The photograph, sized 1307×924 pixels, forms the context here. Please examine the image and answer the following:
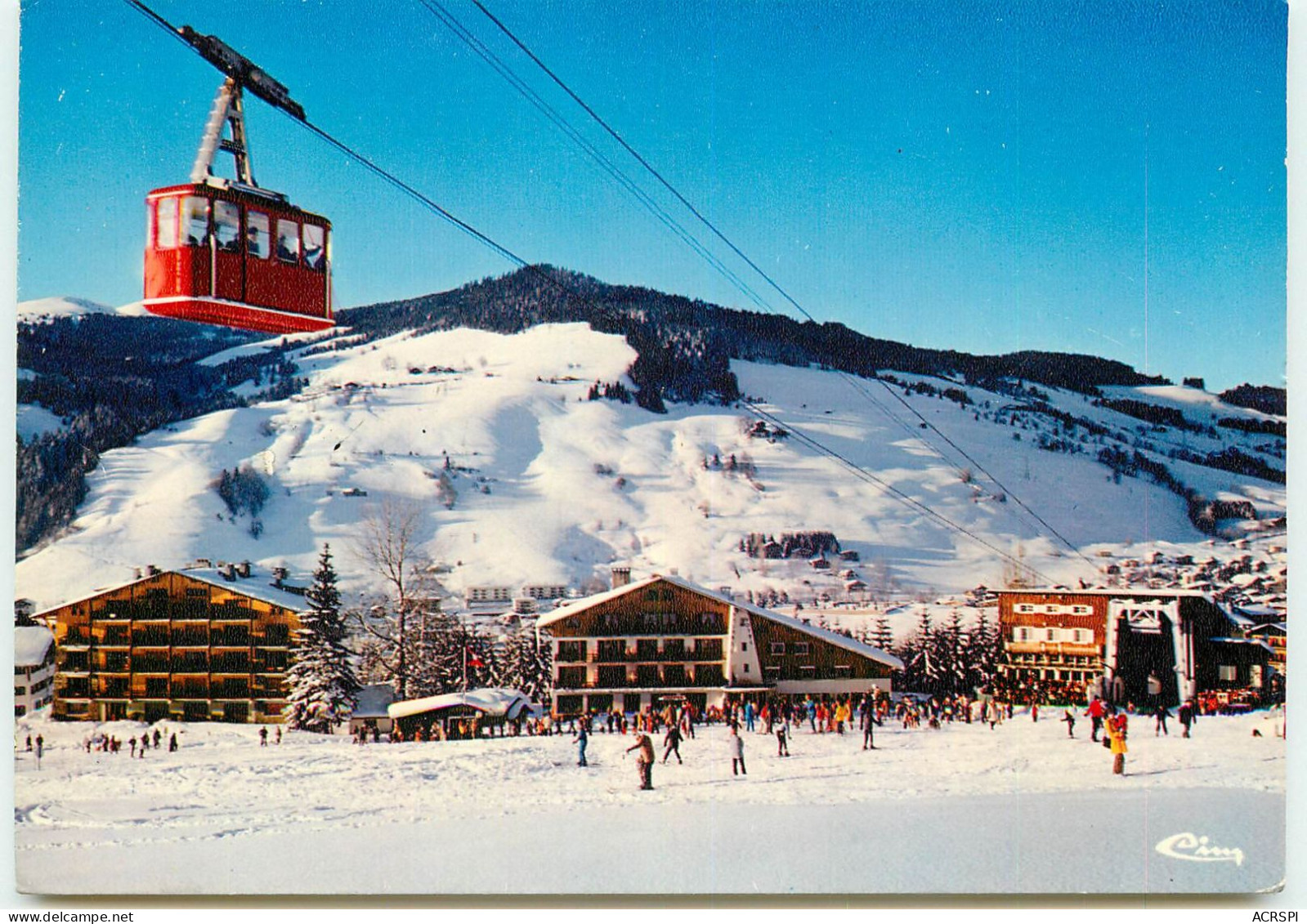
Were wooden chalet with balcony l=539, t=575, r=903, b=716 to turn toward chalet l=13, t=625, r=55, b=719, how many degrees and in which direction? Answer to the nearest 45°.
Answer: approximately 90° to its right

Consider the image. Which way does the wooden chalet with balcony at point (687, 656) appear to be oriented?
toward the camera

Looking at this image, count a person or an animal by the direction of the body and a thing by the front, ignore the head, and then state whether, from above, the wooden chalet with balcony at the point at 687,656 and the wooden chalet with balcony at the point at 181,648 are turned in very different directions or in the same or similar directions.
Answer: same or similar directions

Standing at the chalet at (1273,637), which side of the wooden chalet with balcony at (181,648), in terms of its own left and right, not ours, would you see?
left

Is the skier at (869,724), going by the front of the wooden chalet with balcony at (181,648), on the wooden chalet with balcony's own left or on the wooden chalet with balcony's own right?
on the wooden chalet with balcony's own left

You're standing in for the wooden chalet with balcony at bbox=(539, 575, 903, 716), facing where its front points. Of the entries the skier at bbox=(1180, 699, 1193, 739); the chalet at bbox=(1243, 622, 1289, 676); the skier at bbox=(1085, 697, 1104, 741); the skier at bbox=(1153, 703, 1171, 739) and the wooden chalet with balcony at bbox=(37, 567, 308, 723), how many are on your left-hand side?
4

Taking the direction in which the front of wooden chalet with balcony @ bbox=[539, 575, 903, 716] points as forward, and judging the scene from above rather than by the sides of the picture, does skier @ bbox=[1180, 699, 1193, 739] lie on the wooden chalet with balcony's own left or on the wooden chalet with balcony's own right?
on the wooden chalet with balcony's own left

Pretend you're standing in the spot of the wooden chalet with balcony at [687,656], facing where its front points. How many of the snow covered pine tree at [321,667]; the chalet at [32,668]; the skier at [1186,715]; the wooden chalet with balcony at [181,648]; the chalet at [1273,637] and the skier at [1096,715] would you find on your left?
3
